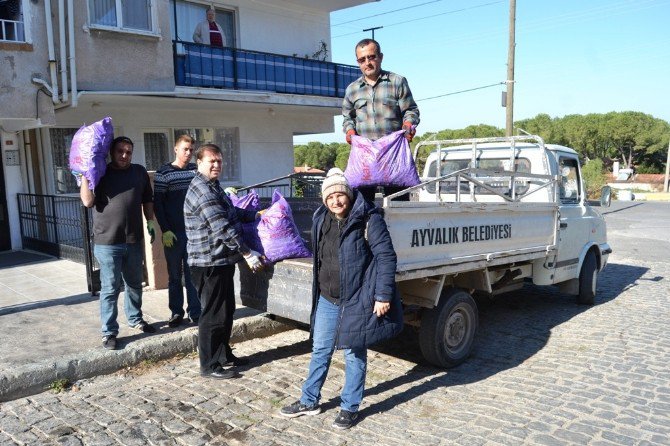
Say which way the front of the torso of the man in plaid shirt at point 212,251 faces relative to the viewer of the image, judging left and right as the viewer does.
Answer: facing to the right of the viewer

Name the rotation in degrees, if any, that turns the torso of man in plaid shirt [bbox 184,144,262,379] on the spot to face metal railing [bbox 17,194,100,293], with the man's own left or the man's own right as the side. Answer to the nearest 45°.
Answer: approximately 135° to the man's own left

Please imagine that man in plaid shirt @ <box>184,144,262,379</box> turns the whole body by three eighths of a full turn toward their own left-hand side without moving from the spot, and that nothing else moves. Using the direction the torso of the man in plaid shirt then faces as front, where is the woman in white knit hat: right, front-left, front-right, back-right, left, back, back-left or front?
back

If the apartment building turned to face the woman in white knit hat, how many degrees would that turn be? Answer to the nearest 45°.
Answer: approximately 45° to its right

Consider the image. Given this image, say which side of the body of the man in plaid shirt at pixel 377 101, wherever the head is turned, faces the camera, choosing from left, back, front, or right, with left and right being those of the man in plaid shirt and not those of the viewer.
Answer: front

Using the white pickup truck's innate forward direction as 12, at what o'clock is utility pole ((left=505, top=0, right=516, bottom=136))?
The utility pole is roughly at 11 o'clock from the white pickup truck.

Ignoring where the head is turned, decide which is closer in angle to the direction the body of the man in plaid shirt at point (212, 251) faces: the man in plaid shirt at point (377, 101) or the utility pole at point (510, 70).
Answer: the man in plaid shirt

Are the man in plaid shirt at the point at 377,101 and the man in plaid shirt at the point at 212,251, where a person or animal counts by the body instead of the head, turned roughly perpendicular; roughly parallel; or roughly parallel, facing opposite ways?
roughly perpendicular

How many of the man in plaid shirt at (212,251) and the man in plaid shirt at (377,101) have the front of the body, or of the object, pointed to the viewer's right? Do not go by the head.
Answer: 1

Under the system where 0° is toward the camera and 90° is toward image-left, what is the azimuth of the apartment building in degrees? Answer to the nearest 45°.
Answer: approximately 315°

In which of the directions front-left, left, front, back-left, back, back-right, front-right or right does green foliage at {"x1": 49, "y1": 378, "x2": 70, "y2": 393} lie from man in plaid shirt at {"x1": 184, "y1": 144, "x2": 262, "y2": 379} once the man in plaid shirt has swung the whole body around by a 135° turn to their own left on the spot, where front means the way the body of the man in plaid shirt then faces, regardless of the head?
front-left

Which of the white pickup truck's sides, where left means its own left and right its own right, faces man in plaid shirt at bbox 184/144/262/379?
back

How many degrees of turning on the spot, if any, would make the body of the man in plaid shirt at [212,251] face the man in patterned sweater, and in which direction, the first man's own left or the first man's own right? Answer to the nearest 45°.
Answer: approximately 90° to the first man's own left

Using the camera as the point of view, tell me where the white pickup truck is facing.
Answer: facing away from the viewer and to the right of the viewer

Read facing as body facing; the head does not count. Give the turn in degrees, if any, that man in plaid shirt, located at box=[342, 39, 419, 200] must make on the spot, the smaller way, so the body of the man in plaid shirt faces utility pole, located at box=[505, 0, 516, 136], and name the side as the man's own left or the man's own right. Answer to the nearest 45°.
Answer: approximately 180°

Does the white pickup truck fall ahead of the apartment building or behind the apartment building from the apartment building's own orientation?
ahead
